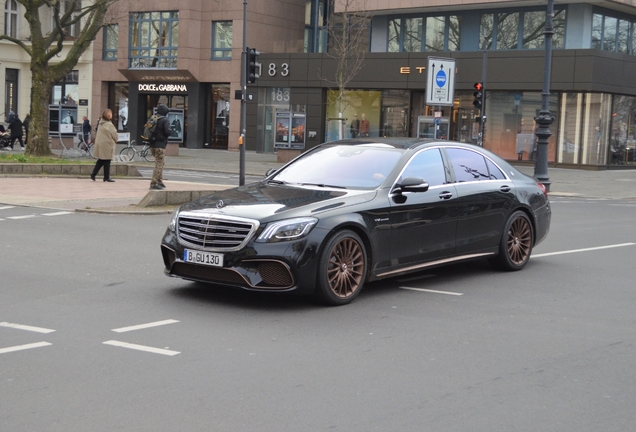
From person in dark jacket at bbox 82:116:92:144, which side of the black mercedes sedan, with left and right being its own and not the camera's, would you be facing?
right

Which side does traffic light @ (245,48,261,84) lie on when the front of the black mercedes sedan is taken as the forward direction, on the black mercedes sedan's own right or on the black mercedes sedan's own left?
on the black mercedes sedan's own right

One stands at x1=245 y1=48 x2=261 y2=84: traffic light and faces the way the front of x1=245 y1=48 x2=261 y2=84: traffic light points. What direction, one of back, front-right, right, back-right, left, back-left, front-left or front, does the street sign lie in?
front-left

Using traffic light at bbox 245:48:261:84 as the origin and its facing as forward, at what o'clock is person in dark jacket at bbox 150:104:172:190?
The person in dark jacket is roughly at 6 o'clock from the traffic light.

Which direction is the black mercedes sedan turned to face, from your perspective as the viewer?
facing the viewer and to the left of the viewer

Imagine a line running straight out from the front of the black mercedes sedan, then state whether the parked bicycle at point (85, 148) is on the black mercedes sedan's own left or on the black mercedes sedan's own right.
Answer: on the black mercedes sedan's own right

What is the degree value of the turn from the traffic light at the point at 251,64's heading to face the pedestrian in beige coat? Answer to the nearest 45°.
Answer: approximately 135° to its right

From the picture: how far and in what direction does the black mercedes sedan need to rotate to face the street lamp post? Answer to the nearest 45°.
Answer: approximately 135° to its right
